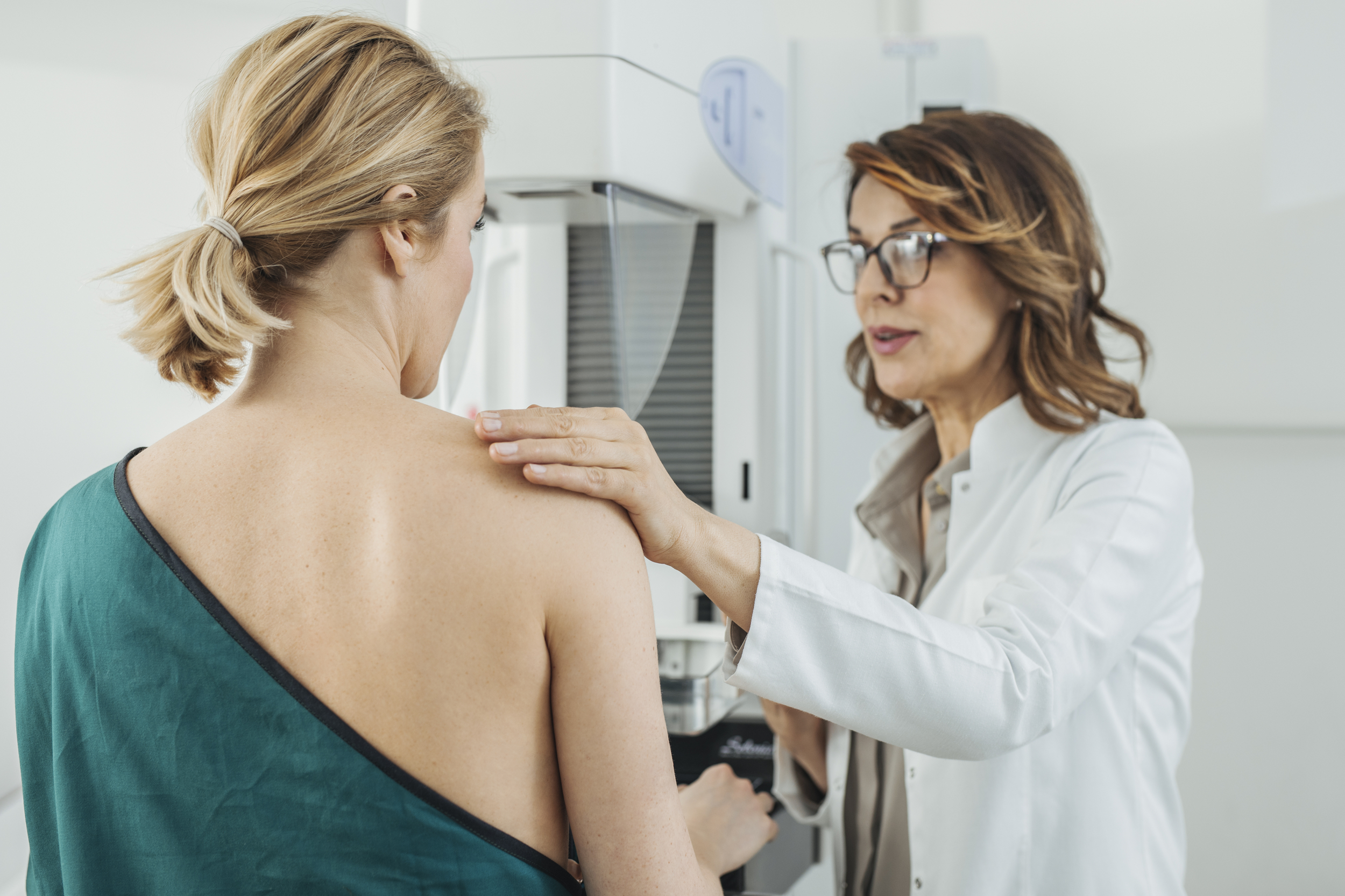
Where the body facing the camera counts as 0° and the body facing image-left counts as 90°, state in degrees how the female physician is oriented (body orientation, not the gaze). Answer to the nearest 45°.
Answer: approximately 45°

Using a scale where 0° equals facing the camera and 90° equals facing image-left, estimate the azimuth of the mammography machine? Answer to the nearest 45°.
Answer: approximately 45°

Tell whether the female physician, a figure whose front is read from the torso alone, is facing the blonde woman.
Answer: yes

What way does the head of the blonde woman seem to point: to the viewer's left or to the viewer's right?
to the viewer's right

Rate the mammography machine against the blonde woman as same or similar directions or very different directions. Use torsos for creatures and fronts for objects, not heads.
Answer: very different directions

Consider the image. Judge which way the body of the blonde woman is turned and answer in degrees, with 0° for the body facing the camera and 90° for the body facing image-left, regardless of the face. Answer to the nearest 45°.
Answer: approximately 225°
